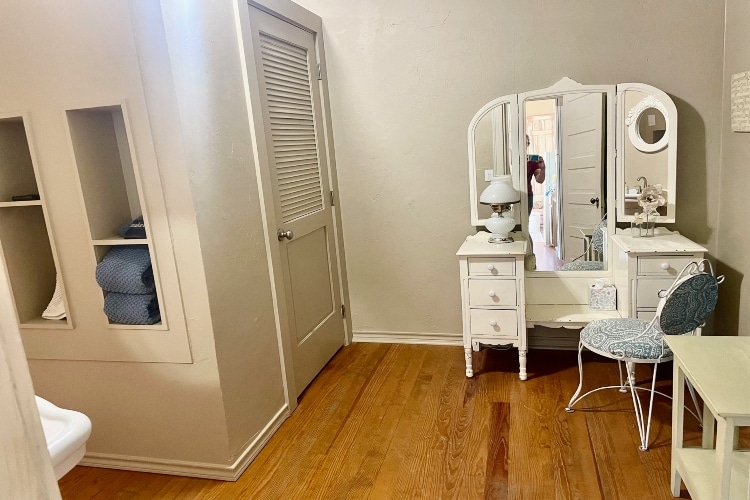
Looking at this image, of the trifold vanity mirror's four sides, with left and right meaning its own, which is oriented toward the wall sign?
left

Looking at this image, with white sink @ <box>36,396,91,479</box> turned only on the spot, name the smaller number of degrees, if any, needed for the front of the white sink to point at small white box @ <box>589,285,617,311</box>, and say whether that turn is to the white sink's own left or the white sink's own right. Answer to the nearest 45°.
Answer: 0° — it already faces it

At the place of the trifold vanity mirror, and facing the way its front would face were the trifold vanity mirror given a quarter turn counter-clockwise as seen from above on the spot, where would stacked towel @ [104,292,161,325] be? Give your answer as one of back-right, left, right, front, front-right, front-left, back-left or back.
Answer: back-right

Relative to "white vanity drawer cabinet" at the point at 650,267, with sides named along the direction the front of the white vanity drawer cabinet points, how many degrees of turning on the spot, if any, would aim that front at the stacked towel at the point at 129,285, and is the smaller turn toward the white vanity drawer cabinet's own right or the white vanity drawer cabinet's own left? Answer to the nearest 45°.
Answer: approximately 45° to the white vanity drawer cabinet's own right

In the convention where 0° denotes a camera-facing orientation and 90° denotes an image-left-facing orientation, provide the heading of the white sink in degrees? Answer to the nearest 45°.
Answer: approximately 270°

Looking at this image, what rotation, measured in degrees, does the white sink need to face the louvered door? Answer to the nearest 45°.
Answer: approximately 45° to its left

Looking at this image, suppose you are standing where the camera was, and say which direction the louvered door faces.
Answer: facing the viewer and to the right of the viewer

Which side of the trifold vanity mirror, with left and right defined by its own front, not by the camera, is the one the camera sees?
front

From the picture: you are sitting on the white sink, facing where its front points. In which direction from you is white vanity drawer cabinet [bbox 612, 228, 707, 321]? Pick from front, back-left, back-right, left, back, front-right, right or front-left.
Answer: front

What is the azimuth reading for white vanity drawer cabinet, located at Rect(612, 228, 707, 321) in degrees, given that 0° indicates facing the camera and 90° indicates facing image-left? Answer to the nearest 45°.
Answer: approximately 0°

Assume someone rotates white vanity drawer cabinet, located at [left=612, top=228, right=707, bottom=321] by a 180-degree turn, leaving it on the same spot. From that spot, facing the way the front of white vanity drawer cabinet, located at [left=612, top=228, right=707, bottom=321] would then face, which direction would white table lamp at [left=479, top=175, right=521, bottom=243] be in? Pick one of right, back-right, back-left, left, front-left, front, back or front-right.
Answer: left

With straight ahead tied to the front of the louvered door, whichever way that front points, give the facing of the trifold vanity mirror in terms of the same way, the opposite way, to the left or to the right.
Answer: to the right

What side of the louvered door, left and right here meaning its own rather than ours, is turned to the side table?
front

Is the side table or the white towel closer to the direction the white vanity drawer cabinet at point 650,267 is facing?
the side table

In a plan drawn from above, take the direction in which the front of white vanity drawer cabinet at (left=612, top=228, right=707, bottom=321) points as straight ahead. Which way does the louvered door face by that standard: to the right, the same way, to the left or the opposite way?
to the left
